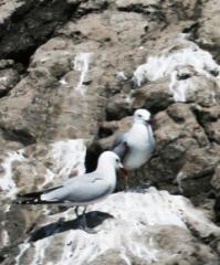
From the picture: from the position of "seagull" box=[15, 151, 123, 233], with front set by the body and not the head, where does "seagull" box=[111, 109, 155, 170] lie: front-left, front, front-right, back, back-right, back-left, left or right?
front-left

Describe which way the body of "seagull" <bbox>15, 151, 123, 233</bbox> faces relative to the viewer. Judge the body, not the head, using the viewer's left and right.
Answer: facing to the right of the viewer

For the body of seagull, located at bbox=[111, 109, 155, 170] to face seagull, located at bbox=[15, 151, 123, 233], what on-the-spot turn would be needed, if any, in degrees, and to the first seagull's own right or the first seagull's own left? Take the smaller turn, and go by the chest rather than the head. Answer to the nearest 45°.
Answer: approximately 90° to the first seagull's own right
